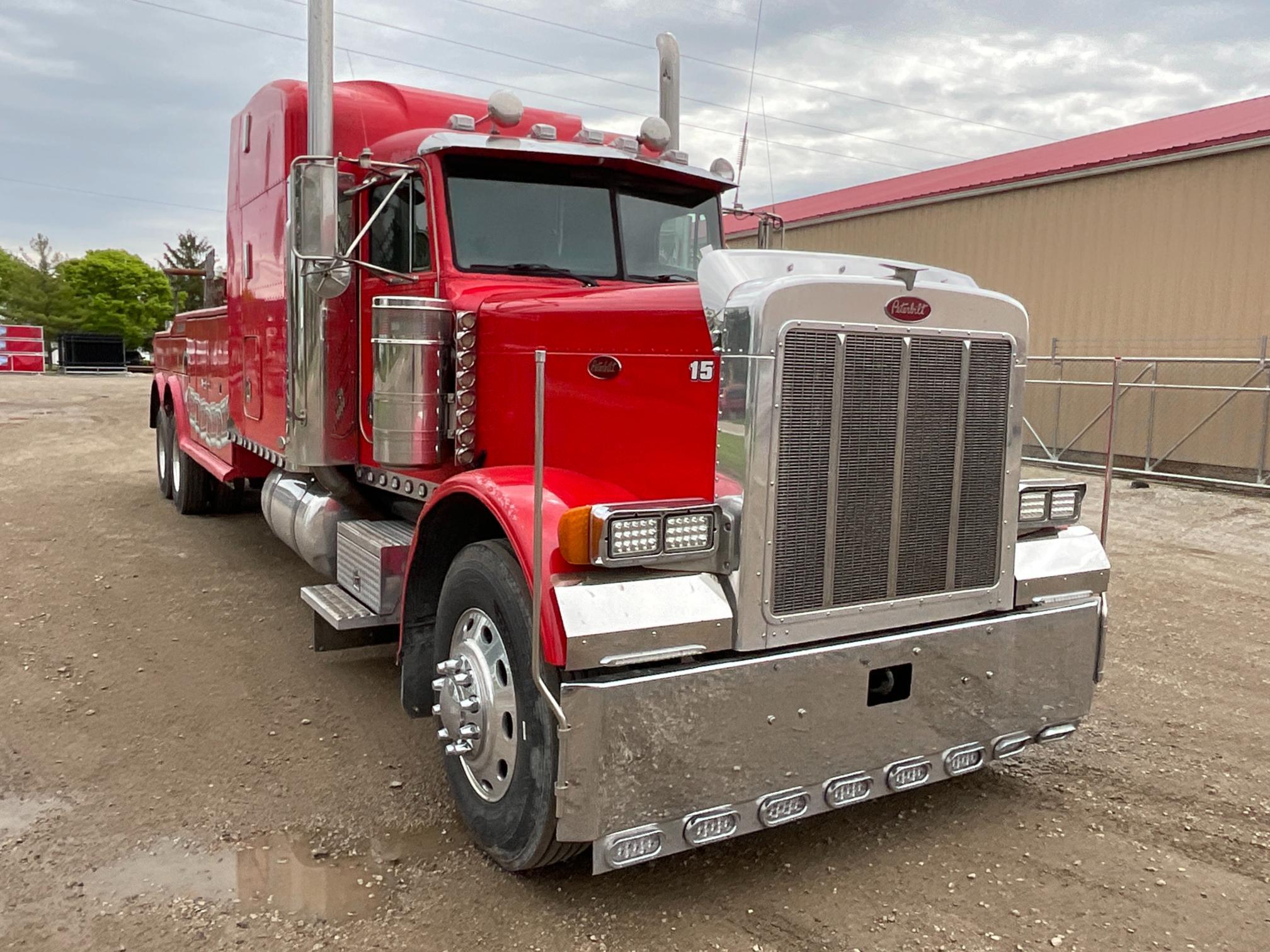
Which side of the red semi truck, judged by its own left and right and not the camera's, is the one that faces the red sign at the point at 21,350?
back

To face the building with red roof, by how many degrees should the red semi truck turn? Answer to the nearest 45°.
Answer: approximately 90° to its left

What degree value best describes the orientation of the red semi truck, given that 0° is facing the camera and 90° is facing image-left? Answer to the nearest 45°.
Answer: approximately 315°
